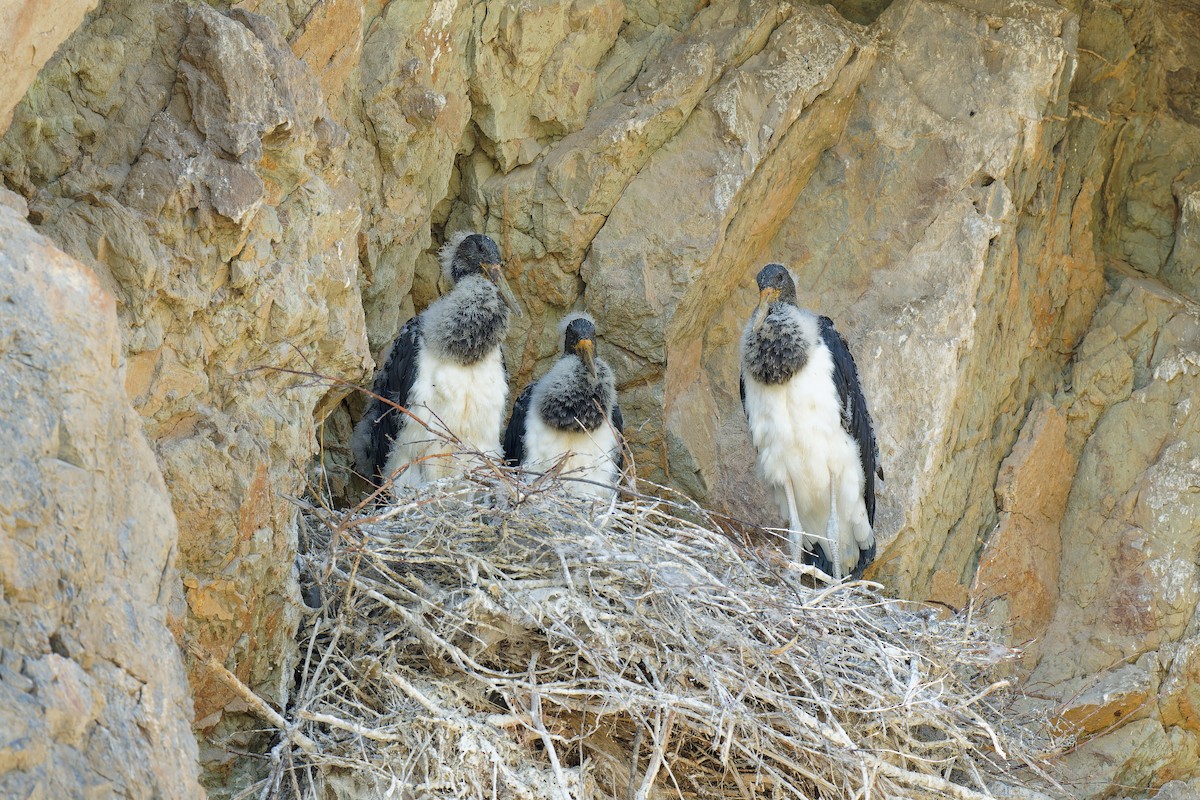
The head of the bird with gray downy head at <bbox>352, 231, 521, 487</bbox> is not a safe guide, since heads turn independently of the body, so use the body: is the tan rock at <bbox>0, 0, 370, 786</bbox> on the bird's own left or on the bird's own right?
on the bird's own right

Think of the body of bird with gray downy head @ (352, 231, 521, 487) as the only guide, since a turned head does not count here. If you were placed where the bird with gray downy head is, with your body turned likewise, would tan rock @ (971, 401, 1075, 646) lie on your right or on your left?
on your left

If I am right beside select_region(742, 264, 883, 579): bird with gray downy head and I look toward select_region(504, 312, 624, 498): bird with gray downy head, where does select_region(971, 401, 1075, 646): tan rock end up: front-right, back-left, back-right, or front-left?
back-right

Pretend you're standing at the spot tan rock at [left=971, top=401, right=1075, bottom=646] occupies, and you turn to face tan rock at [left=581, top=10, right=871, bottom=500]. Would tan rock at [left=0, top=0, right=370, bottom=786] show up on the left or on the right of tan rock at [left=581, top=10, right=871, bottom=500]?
left

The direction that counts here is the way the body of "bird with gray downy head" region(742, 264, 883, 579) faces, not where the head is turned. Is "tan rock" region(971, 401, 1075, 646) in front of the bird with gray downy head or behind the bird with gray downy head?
behind

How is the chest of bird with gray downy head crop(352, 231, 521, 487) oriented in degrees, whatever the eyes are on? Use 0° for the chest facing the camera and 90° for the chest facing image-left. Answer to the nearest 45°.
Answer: approximately 315°
